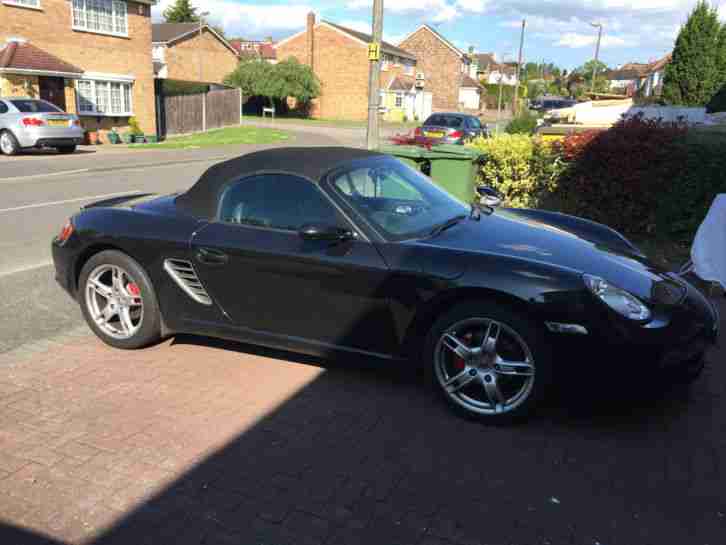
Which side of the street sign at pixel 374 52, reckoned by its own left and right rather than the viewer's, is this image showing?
front

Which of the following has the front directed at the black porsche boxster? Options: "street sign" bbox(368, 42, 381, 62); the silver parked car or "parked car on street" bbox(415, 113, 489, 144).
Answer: the street sign

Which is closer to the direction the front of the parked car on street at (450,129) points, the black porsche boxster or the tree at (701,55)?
the tree

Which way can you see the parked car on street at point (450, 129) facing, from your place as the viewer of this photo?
facing away from the viewer and to the right of the viewer

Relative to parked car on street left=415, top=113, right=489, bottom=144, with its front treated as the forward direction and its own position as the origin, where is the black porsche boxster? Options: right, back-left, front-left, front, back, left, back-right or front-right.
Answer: back-right

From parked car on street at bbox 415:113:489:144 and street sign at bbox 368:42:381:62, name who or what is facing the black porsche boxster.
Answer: the street sign

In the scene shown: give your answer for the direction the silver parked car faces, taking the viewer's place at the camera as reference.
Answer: facing away from the viewer and to the left of the viewer

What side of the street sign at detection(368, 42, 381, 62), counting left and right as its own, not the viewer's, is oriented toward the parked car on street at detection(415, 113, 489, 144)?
back

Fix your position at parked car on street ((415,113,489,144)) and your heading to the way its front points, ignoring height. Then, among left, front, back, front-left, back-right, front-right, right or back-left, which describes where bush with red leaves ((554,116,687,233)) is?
back-right

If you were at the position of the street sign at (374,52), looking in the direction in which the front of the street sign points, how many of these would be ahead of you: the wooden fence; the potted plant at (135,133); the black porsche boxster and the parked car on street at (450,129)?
1

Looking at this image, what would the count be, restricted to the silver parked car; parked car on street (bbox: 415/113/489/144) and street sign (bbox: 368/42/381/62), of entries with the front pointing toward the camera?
1

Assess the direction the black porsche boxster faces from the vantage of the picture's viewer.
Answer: facing the viewer and to the right of the viewer

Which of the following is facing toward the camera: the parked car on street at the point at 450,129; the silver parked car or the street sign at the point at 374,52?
the street sign
